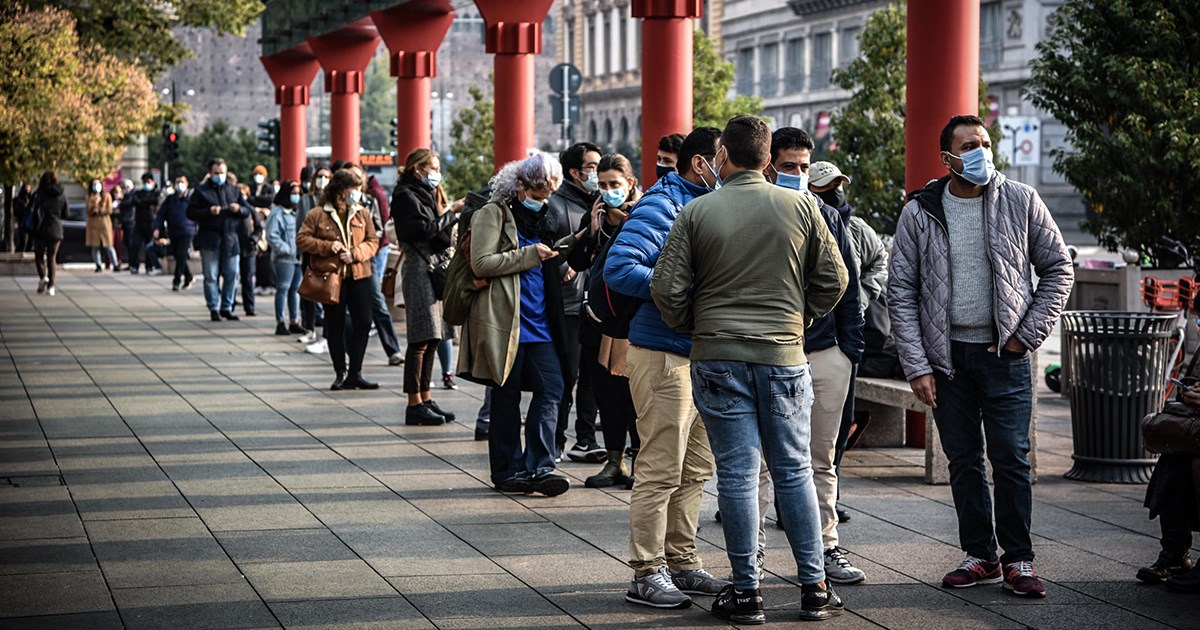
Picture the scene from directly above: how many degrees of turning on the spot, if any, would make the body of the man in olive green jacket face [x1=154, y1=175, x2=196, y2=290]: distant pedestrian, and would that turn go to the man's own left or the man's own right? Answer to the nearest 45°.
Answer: approximately 45° to the man's own left

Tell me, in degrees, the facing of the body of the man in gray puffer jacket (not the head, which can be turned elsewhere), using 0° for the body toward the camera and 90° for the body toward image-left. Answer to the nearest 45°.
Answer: approximately 0°

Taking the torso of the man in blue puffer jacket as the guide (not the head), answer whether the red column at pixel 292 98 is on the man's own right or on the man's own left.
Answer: on the man's own left

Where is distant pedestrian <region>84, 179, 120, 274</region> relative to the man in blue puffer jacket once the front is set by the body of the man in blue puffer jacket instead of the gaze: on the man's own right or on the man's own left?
on the man's own left

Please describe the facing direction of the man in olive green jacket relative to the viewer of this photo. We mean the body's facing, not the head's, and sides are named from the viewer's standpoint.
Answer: facing away from the viewer

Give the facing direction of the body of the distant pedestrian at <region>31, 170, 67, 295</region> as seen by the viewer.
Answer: away from the camera
